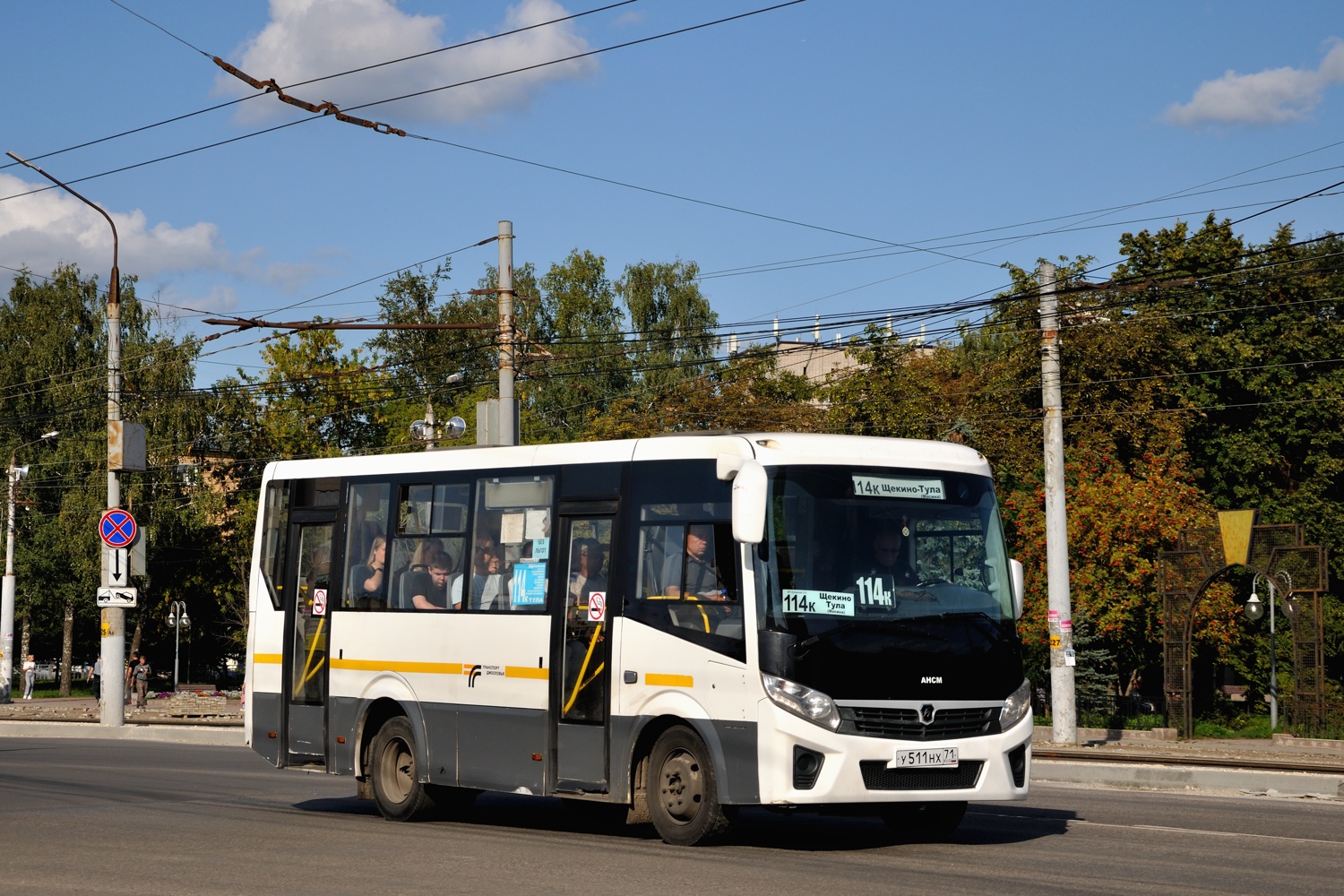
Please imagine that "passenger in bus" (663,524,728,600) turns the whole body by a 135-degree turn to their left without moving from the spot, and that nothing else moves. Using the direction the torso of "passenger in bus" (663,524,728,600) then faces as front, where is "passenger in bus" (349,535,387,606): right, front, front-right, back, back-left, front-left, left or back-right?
front-left

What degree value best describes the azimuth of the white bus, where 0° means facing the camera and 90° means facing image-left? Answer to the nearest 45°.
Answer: approximately 315°

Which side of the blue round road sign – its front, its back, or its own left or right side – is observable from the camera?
front

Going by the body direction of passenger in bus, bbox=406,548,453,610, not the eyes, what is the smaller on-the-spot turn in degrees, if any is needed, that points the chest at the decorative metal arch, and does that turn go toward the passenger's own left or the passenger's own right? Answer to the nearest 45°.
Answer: approximately 90° to the passenger's own left

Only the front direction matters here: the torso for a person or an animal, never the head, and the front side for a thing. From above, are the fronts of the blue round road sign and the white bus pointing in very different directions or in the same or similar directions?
same or similar directions

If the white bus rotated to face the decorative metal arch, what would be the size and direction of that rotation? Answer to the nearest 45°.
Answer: approximately 90° to its left

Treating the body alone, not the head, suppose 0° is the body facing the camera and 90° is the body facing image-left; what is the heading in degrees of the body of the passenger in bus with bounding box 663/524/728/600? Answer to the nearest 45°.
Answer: approximately 315°

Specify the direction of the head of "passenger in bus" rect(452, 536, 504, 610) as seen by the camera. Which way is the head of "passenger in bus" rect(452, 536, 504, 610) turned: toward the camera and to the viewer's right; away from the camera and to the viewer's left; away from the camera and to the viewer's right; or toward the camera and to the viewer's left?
toward the camera and to the viewer's right

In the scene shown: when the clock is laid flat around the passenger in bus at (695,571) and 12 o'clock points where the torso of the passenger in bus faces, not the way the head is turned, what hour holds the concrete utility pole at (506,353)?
The concrete utility pole is roughly at 7 o'clock from the passenger in bus.

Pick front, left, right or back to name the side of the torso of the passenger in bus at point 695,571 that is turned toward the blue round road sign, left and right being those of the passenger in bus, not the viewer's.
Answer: back

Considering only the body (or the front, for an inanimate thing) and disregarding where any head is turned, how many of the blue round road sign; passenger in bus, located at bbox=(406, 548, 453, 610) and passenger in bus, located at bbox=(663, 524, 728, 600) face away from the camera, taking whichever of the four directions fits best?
0

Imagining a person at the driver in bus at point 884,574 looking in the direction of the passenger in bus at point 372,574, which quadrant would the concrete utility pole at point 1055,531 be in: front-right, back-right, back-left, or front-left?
front-right
